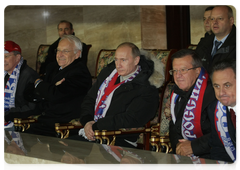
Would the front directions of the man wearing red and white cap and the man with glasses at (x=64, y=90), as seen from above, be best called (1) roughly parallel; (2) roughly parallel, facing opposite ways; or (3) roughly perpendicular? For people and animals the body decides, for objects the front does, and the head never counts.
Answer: roughly parallel

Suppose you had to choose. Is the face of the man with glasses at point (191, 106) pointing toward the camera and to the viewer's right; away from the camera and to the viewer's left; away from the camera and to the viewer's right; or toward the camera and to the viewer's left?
toward the camera and to the viewer's left

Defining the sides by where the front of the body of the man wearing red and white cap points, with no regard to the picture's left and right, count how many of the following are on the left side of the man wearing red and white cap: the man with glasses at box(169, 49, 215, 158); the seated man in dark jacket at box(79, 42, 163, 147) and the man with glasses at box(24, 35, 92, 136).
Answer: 3

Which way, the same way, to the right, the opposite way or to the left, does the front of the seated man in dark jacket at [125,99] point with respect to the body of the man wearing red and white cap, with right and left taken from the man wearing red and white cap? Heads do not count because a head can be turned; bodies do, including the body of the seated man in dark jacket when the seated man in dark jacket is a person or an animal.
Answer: the same way

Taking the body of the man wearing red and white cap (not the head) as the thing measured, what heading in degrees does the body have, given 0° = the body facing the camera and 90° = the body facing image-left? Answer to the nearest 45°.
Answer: approximately 45°

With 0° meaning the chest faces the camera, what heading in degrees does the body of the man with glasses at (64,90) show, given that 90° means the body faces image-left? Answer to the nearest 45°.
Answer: approximately 45°

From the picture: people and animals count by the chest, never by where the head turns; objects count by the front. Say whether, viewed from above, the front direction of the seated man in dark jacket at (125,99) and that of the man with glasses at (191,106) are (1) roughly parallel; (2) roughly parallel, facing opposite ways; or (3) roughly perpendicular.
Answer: roughly parallel

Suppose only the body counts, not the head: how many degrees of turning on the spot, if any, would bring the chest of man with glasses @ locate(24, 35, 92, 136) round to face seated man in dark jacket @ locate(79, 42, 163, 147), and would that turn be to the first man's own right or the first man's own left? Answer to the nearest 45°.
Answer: approximately 90° to the first man's own left

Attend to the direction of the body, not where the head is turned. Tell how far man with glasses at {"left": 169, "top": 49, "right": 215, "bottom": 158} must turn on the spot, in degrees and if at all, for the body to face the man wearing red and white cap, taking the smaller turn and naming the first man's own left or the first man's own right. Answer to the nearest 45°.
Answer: approximately 90° to the first man's own right

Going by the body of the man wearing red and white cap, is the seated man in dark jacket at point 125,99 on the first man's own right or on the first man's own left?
on the first man's own left

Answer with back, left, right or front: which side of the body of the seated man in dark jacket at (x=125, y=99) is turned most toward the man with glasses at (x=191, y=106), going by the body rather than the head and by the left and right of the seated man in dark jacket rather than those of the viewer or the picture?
left

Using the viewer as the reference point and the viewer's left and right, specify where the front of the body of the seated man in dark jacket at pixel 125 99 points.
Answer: facing the viewer and to the left of the viewer

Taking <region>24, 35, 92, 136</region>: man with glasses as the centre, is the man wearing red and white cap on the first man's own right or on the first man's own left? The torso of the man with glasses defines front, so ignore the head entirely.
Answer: on the first man's own right

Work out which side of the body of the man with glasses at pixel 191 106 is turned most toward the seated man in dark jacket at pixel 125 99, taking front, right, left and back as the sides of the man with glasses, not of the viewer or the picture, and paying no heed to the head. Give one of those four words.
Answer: right
